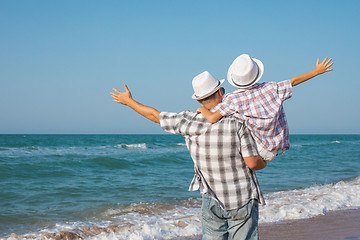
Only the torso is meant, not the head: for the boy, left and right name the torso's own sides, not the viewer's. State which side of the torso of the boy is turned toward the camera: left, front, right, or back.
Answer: back
